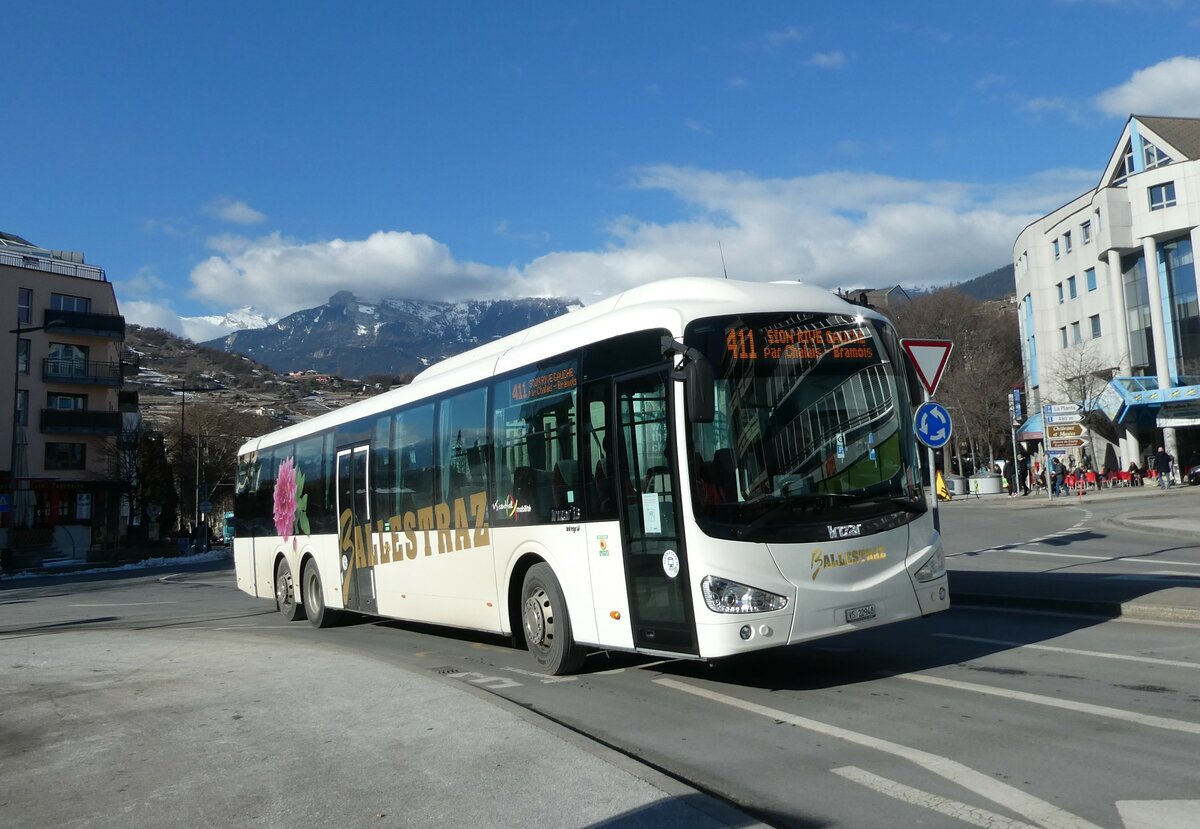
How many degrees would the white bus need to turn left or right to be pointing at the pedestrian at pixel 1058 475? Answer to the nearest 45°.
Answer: approximately 90° to its left

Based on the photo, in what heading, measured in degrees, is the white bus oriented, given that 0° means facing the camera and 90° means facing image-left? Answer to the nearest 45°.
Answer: approximately 315°

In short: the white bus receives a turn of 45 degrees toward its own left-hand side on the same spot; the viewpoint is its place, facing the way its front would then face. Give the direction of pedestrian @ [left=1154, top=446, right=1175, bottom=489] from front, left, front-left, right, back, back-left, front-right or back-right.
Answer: front-left

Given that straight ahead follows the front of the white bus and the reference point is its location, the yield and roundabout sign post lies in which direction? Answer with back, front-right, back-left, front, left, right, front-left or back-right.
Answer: left
